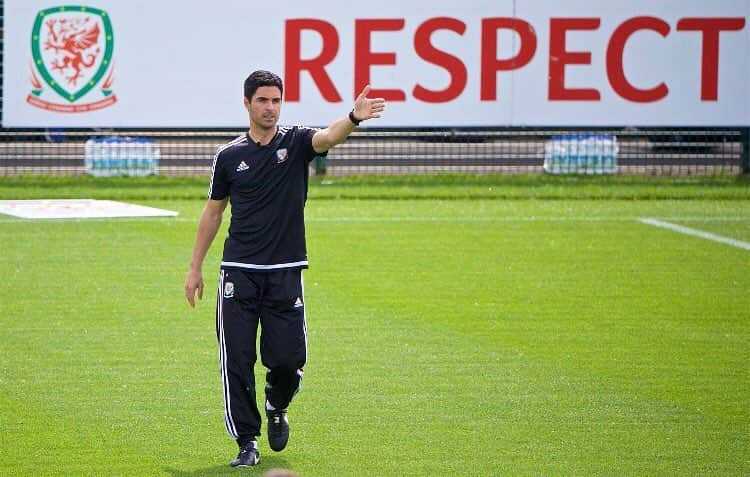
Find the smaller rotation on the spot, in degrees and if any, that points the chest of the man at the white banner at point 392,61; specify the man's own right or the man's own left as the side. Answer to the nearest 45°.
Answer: approximately 180°

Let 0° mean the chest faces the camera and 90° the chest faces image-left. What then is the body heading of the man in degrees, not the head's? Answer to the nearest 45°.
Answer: approximately 0°

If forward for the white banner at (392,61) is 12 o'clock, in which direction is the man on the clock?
The man is roughly at 12 o'clock from the white banner.

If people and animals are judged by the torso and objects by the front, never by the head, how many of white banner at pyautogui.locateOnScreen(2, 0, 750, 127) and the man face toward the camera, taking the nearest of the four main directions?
2

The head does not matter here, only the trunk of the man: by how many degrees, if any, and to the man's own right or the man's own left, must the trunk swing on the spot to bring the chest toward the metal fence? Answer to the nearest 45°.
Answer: approximately 180°
